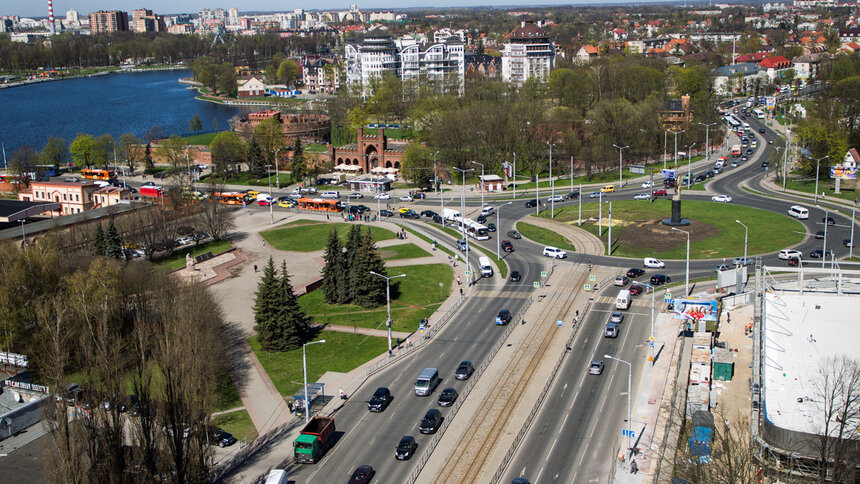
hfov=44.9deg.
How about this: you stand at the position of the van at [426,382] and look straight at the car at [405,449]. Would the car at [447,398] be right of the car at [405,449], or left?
left

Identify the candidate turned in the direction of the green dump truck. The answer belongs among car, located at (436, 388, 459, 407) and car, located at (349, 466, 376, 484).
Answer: car, located at (436, 388, 459, 407)

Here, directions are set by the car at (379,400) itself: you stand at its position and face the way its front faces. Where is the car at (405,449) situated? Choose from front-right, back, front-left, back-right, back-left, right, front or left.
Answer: front-left

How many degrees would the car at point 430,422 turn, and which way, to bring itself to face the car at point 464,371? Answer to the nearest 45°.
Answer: approximately 135° to its right

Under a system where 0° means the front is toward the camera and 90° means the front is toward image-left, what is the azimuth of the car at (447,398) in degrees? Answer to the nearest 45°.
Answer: approximately 45°

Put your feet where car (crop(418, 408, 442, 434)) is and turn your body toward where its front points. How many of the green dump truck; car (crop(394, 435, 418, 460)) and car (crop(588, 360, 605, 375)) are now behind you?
1

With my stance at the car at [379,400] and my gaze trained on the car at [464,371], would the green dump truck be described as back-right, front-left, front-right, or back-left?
back-right

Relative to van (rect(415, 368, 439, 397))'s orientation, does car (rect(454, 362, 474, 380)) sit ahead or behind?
behind

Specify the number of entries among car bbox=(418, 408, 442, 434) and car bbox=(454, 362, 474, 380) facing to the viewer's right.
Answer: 0

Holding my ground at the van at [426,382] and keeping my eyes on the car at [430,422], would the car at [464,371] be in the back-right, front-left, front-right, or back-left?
back-left

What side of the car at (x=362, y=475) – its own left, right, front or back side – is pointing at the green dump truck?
right
